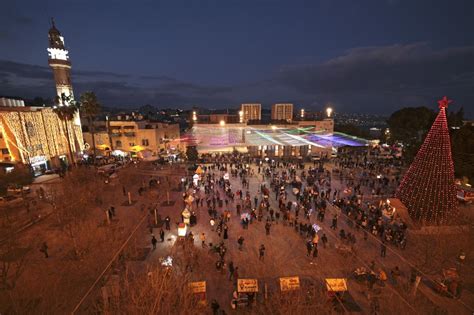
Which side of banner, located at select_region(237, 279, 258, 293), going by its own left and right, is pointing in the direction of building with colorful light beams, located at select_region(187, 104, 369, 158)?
back

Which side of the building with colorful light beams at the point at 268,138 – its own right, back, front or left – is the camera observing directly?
front

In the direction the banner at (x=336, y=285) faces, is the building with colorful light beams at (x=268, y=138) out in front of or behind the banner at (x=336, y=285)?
behind

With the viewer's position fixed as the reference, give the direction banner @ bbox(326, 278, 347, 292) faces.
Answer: facing the viewer

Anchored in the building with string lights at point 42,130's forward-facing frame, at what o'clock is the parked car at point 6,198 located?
The parked car is roughly at 2 o'clock from the building with string lights.

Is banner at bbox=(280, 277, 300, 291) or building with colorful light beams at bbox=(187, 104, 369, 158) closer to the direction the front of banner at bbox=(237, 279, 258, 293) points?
the banner

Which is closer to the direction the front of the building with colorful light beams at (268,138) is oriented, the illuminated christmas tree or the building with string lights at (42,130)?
the illuminated christmas tree

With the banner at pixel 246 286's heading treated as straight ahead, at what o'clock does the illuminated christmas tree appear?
The illuminated christmas tree is roughly at 8 o'clock from the banner.

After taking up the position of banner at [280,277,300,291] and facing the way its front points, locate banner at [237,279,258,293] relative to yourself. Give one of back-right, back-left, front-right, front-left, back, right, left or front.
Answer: right

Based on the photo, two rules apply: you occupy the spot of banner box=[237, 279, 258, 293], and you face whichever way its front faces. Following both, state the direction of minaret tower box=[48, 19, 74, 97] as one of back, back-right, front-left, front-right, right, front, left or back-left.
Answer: back-right

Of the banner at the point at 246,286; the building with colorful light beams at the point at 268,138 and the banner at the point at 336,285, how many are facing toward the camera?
3

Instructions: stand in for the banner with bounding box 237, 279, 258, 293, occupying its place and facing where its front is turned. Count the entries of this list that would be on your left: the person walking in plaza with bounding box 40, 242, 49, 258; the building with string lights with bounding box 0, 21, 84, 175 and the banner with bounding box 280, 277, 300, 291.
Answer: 1

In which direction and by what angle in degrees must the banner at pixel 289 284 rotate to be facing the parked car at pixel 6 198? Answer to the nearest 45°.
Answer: approximately 90° to its right

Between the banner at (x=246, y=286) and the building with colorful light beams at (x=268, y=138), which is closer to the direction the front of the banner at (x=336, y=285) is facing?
the banner

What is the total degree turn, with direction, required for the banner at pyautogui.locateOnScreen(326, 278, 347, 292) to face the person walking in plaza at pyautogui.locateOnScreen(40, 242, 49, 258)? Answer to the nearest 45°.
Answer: approximately 90° to its right

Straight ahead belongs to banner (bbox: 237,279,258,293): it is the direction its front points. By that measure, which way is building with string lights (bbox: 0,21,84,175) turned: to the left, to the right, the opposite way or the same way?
to the left

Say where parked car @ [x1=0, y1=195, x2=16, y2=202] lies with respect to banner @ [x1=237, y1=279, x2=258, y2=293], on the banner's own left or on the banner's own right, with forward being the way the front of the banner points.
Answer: on the banner's own right

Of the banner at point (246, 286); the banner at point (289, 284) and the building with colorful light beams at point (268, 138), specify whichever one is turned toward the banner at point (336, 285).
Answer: the building with colorful light beams

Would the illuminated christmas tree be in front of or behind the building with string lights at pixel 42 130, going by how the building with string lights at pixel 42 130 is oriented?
in front
